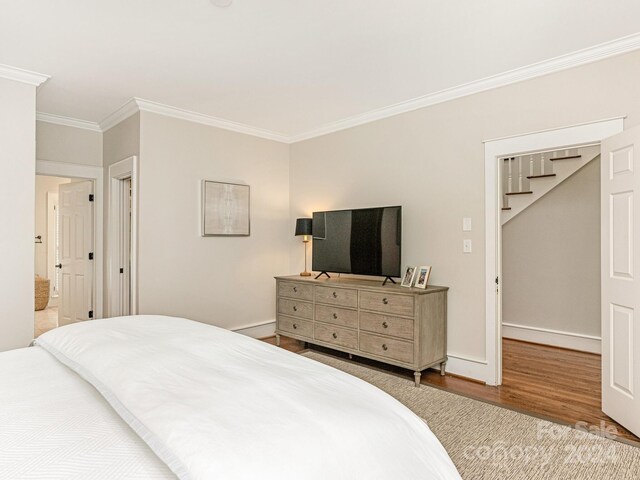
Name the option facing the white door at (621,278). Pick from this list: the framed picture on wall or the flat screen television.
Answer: the framed picture on wall

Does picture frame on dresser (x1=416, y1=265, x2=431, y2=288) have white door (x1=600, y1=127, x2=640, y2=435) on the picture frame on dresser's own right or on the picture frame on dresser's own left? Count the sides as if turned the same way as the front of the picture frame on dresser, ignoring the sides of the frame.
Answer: on the picture frame on dresser's own left

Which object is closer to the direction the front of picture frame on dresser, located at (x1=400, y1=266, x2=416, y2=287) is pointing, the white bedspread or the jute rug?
the white bedspread

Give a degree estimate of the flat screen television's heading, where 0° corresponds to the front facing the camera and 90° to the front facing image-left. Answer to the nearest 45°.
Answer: approximately 45°

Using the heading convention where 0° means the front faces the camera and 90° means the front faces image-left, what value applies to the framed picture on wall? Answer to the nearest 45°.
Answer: approximately 315°

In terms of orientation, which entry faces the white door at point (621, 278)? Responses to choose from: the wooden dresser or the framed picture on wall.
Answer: the framed picture on wall

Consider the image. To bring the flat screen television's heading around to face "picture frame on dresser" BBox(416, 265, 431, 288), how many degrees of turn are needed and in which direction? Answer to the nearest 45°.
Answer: approximately 90° to its left
